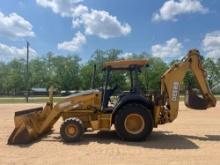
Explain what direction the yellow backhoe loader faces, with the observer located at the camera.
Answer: facing to the left of the viewer
